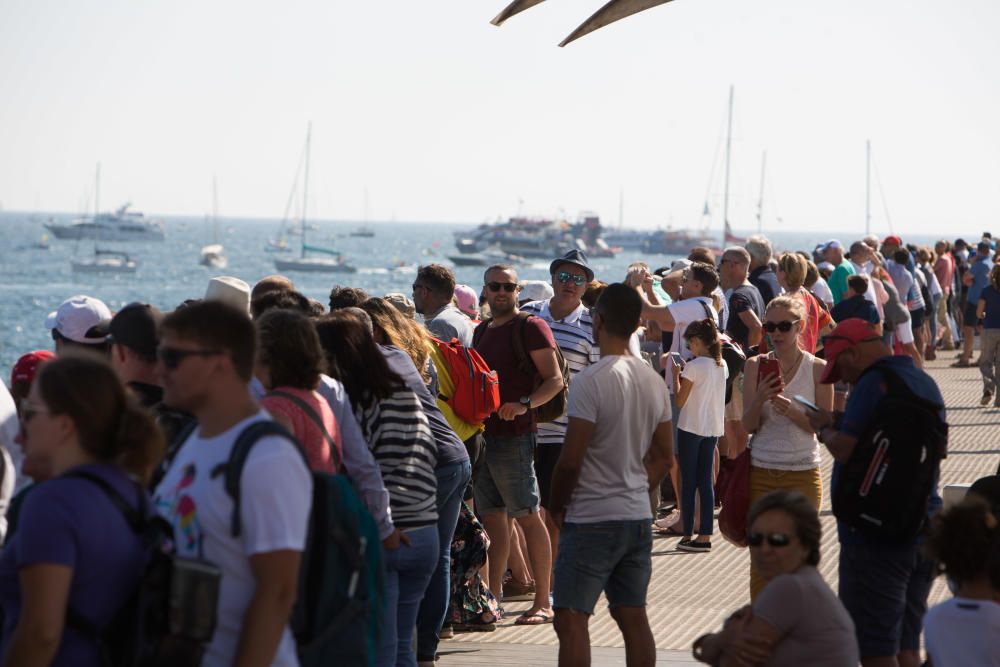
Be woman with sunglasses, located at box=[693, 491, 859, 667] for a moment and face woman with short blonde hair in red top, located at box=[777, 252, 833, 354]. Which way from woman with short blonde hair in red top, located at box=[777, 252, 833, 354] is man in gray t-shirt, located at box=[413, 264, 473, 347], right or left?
left

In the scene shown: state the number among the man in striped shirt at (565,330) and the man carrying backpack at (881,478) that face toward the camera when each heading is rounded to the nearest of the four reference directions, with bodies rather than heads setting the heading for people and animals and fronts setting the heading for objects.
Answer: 1

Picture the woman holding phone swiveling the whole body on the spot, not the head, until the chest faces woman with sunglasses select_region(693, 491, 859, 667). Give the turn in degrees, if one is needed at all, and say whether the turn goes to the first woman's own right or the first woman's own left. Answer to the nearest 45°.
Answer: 0° — they already face them

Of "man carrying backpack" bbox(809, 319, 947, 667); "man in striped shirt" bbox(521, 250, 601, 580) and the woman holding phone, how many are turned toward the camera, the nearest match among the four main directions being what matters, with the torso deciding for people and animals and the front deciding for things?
2

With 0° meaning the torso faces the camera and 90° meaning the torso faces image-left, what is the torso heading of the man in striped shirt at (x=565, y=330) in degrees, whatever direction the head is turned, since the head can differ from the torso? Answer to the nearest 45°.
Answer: approximately 0°

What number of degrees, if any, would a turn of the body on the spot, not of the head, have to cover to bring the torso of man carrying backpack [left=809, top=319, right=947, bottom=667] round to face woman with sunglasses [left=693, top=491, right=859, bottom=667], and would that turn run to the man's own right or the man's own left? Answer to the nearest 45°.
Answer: approximately 135° to the man's own left

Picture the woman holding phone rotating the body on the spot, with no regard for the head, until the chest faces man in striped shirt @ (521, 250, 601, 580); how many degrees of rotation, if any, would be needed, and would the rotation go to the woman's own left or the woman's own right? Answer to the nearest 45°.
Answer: approximately 135° to the woman's own right

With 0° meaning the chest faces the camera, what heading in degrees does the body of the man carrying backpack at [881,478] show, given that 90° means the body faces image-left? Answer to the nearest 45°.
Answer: approximately 135°

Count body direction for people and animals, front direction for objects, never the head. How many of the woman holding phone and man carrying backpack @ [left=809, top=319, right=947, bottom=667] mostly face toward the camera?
1
